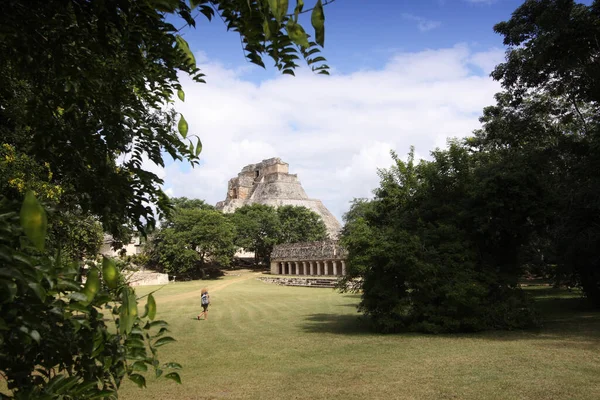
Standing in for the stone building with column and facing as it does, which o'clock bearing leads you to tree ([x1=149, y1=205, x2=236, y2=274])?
The tree is roughly at 3 o'clock from the stone building with column.

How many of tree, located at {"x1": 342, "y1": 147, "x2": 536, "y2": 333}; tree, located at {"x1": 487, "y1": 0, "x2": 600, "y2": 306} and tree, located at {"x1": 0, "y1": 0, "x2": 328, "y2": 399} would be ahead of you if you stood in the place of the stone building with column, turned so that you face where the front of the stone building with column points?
3

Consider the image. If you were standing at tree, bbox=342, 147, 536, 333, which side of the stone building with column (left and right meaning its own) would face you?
front

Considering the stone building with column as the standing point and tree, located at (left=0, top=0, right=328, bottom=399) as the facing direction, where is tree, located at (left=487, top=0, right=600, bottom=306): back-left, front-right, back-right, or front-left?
front-left

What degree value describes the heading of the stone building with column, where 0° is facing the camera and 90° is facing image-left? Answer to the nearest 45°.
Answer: approximately 0°

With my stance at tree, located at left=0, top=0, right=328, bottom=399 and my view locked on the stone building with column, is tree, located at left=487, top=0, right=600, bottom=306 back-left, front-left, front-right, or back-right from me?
front-right

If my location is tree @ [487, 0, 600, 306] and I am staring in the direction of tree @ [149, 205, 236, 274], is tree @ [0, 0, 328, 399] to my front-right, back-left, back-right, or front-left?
back-left

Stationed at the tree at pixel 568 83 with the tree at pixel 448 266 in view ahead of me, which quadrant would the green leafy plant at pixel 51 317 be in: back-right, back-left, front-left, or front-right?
front-left

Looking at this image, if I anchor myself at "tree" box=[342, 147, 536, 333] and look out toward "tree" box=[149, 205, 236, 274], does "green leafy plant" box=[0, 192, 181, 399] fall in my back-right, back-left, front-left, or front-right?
back-left

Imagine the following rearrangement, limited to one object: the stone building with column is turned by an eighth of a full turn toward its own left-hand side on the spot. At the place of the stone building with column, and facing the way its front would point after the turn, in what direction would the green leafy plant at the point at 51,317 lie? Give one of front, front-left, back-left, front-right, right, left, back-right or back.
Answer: front-right

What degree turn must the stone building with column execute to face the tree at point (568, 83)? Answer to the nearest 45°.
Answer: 0° — it already faces it

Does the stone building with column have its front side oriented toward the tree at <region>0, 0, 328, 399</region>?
yes
